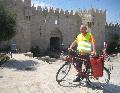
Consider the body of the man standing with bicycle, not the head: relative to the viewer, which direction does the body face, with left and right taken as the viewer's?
facing the viewer and to the left of the viewer

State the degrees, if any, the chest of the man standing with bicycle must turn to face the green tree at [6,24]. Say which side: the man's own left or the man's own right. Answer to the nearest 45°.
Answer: approximately 90° to the man's own right
